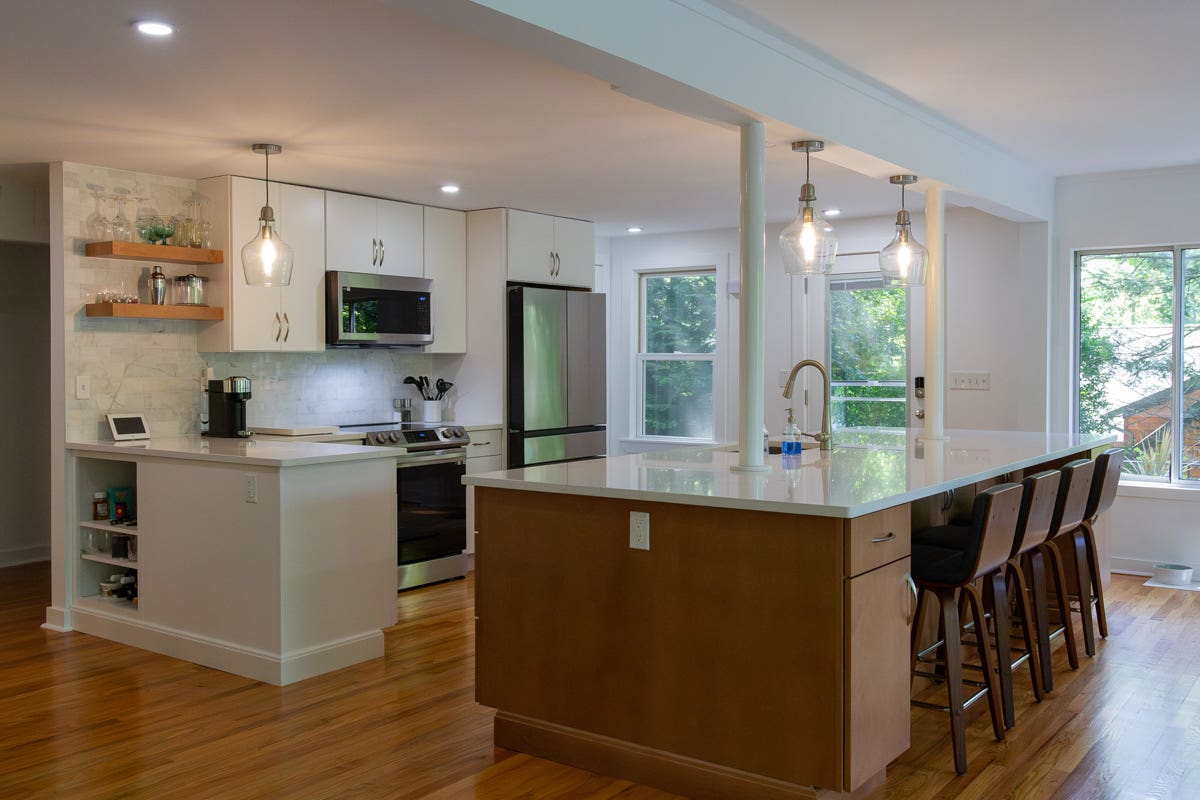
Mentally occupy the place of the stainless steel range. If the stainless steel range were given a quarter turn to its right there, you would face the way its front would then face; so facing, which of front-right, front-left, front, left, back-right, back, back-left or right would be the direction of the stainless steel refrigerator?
back

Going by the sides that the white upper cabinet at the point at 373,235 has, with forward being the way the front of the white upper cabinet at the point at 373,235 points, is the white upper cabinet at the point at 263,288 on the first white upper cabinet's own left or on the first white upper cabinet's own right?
on the first white upper cabinet's own right

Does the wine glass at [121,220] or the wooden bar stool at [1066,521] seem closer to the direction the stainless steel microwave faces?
the wooden bar stool

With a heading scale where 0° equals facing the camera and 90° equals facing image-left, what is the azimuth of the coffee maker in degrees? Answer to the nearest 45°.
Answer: approximately 315°

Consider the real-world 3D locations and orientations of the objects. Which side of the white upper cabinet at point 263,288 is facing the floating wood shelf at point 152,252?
right

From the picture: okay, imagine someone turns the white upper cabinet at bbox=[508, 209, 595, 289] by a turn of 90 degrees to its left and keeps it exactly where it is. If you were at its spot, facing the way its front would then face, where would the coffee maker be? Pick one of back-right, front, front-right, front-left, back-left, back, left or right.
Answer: back

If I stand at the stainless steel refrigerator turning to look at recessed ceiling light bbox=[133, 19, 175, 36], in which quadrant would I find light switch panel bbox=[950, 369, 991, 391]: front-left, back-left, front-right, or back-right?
back-left

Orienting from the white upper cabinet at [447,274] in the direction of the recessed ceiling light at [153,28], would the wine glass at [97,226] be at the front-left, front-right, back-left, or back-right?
front-right

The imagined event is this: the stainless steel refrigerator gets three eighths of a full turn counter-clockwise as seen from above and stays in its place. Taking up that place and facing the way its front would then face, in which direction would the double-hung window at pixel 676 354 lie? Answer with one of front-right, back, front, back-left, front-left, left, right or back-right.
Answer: front-right

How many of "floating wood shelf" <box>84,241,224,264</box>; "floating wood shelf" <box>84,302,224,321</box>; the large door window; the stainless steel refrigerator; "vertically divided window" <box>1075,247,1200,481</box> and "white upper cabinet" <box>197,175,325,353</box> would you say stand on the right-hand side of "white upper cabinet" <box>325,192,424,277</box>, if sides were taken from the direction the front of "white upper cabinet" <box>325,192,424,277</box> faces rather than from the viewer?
3

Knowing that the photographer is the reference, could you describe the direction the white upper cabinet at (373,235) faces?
facing the viewer and to the right of the viewer

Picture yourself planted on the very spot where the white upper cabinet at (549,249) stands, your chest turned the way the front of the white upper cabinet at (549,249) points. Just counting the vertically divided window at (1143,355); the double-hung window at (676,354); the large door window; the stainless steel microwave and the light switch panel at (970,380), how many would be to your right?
1

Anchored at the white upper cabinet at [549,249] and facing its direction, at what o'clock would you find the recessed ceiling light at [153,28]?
The recessed ceiling light is roughly at 2 o'clock from the white upper cabinet.

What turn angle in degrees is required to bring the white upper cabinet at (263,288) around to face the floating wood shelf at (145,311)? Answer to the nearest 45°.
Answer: approximately 90° to its right
